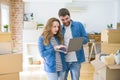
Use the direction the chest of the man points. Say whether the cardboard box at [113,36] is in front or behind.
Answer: behind

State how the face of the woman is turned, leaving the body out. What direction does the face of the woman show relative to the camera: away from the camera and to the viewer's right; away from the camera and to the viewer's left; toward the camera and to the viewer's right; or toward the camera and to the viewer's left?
toward the camera and to the viewer's right

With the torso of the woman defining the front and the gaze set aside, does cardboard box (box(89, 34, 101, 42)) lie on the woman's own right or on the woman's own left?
on the woman's own left

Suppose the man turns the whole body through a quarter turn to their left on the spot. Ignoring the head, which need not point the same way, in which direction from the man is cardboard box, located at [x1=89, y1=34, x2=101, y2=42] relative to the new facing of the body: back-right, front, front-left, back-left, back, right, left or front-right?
back-left

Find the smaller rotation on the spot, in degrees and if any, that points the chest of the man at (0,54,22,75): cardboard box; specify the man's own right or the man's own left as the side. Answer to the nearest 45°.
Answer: approximately 45° to the man's own right

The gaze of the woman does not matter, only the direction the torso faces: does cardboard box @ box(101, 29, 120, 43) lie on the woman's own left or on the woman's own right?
on the woman's own left

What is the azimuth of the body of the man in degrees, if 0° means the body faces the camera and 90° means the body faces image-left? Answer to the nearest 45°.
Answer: approximately 45°

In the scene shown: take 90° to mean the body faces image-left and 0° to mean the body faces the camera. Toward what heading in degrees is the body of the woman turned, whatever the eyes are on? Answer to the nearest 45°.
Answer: approximately 315°

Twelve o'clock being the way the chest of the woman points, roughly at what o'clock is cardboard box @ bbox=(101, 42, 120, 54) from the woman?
The cardboard box is roughly at 9 o'clock from the woman.
